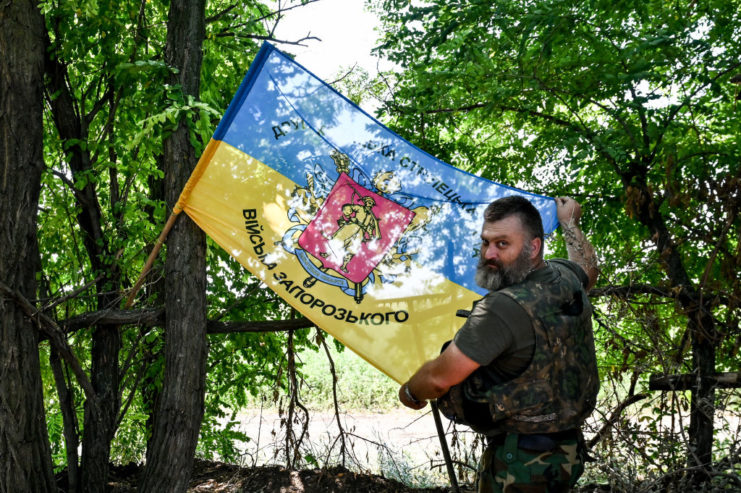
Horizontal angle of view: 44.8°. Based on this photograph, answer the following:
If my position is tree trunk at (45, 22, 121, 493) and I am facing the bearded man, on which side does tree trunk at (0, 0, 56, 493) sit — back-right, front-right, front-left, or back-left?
front-right

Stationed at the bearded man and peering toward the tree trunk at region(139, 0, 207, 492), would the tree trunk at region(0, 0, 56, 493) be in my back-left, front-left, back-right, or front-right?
front-left

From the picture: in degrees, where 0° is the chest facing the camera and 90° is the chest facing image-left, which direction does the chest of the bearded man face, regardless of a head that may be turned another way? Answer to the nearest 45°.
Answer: approximately 135°

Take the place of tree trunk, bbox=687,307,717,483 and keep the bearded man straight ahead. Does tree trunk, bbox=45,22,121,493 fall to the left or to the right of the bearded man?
right

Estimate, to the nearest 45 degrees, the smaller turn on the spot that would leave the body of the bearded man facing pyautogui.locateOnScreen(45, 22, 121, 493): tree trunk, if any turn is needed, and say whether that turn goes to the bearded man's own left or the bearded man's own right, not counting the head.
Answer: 0° — they already face it

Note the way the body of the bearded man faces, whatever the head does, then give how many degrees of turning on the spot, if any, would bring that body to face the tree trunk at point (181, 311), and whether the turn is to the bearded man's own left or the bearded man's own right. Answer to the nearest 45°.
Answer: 0° — they already face it

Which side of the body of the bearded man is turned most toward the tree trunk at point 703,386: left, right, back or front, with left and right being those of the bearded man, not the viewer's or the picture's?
right
